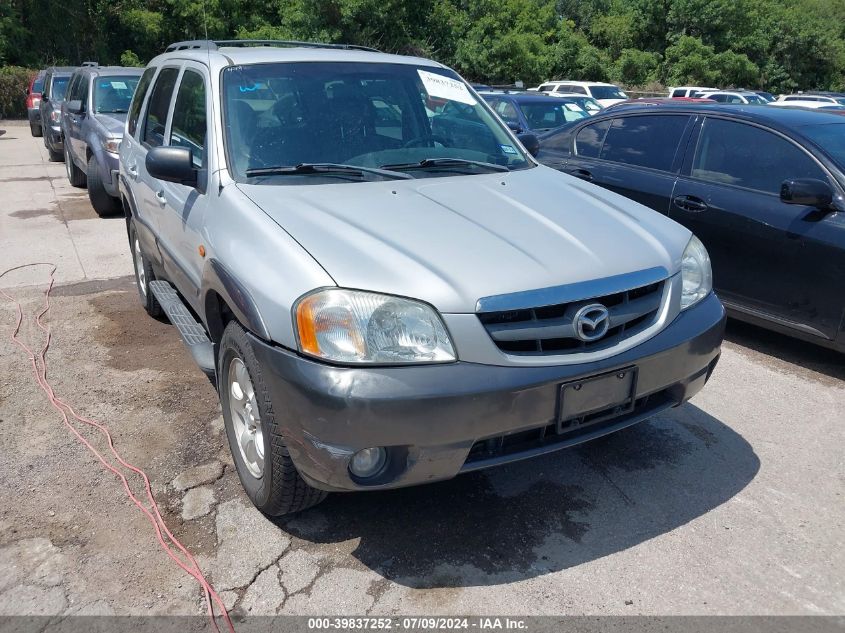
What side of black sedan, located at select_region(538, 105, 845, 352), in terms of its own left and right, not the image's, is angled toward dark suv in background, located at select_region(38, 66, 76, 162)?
back

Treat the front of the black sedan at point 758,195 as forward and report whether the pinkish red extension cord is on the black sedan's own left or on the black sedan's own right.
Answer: on the black sedan's own right

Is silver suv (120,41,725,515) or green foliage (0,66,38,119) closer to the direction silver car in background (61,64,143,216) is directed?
the silver suv

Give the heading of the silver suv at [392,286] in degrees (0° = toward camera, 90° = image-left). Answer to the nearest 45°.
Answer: approximately 315°

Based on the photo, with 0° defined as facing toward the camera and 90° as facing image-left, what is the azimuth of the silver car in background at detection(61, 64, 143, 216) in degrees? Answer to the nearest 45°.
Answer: approximately 315°

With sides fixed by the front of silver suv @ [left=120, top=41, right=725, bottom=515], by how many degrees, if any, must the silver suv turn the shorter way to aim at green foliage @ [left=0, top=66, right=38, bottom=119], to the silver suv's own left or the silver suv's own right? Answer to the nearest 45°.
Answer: approximately 180°

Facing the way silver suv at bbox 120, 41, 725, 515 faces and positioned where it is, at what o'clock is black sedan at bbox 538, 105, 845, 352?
The black sedan is roughly at 9 o'clock from the silver suv.

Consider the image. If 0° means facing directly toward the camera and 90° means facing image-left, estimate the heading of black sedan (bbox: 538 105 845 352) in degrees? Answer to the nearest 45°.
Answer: approximately 315°

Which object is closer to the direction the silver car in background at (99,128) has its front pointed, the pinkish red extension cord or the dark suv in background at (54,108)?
the pinkish red extension cord

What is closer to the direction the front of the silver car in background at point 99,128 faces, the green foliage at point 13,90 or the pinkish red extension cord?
the pinkish red extension cord
